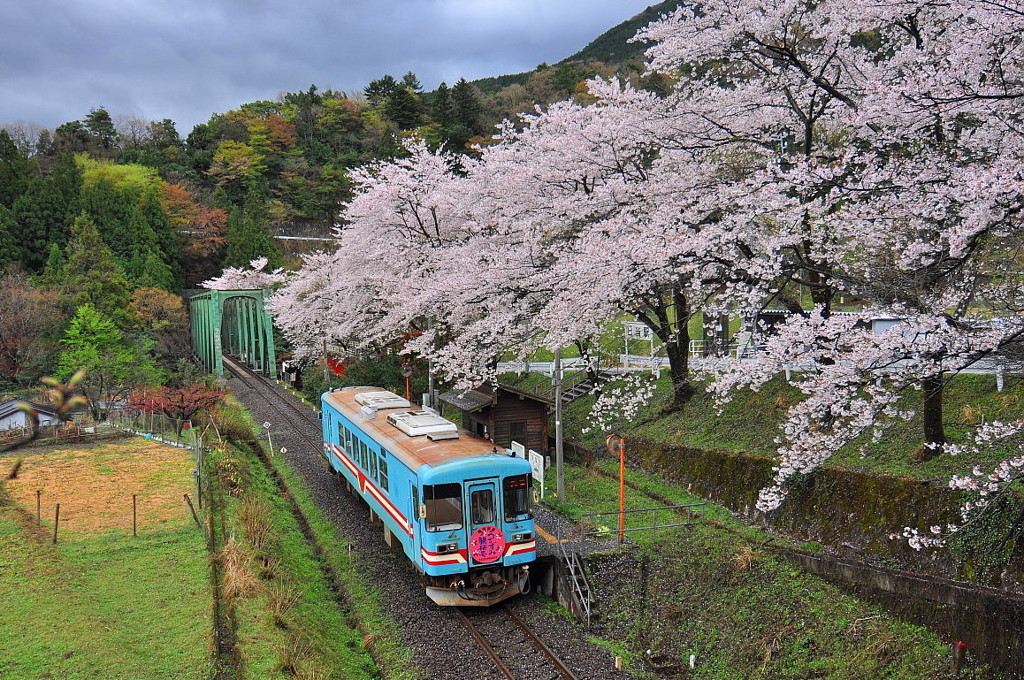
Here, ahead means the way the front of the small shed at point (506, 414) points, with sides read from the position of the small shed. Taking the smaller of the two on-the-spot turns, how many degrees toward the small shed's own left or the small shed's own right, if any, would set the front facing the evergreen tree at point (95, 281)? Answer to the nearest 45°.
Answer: approximately 90° to the small shed's own right

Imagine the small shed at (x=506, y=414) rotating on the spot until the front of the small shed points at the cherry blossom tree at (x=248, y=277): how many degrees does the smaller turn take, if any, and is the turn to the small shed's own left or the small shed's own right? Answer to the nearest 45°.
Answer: approximately 90° to the small shed's own right

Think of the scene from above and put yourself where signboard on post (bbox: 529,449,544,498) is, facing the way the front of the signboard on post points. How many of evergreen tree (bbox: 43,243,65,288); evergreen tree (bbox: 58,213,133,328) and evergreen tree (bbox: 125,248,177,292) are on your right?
3

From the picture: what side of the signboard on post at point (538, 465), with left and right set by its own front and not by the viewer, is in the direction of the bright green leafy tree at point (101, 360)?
right

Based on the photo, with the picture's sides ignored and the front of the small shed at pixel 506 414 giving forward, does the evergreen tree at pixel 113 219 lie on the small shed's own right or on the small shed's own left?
on the small shed's own right

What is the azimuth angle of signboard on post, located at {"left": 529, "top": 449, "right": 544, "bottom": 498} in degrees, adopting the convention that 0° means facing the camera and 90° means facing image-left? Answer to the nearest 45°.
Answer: approximately 45°

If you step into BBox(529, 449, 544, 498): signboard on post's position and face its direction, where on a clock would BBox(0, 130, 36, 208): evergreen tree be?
The evergreen tree is roughly at 3 o'clock from the signboard on post.

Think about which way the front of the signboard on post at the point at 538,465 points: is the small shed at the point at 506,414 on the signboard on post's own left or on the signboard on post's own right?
on the signboard on post's own right
